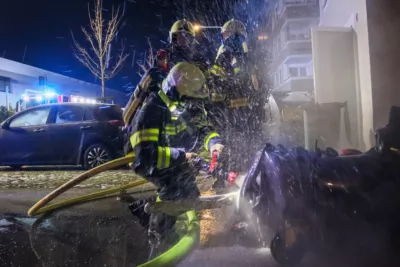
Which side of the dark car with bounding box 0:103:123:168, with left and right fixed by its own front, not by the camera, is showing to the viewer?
left

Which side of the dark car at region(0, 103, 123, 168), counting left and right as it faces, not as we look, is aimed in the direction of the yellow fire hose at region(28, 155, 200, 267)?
left

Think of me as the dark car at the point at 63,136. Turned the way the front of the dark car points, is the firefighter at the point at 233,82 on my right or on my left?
on my left

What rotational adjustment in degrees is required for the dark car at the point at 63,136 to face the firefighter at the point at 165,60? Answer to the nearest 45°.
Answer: approximately 90° to its left
